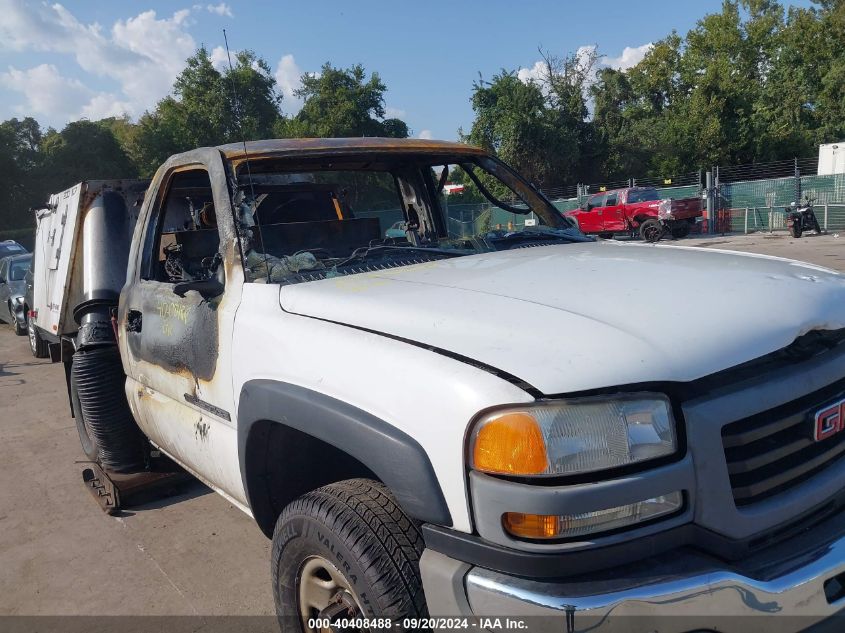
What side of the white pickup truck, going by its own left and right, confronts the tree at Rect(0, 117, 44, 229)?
back

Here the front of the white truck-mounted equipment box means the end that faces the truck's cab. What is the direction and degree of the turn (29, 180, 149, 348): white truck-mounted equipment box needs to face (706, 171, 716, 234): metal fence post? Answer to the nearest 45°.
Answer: approximately 90° to its left

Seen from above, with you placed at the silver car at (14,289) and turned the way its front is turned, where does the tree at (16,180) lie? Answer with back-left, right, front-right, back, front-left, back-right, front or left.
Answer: back-left

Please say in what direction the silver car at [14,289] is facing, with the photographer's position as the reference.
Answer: facing the viewer and to the right of the viewer

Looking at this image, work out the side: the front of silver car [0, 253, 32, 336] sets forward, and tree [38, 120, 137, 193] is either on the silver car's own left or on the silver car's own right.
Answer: on the silver car's own left

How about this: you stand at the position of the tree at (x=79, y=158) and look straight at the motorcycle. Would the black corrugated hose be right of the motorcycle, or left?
right
